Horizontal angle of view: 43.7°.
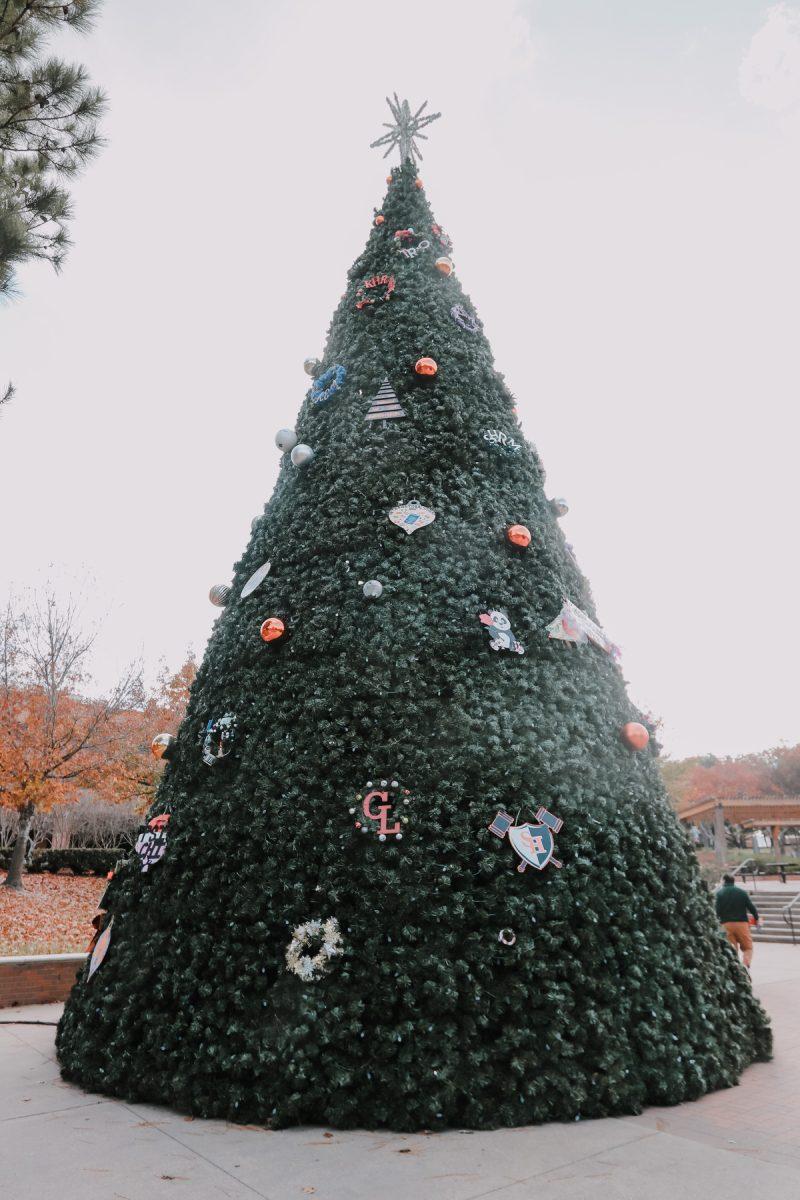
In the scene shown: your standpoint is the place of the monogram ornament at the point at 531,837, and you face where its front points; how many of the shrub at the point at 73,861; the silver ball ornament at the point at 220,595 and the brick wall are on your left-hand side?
0

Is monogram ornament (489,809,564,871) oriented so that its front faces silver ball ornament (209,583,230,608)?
no

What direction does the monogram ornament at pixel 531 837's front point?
toward the camera

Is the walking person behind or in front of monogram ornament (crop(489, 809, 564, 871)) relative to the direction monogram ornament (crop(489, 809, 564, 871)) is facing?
behind

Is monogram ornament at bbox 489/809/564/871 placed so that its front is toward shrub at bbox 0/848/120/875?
no

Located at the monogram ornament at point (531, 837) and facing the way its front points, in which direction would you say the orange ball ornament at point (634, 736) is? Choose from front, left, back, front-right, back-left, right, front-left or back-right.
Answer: back-left

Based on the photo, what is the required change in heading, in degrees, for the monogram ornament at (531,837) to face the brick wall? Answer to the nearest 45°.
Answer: approximately 135° to its right
